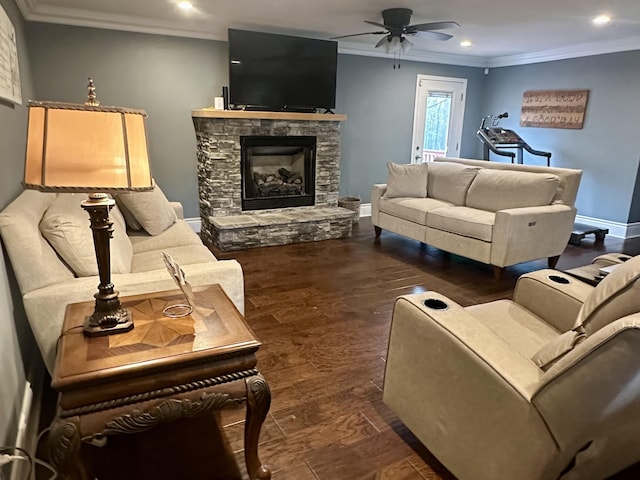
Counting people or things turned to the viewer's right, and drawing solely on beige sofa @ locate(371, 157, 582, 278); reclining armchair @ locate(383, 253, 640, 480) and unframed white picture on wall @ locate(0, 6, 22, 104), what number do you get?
1

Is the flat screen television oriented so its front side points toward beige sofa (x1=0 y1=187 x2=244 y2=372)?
no

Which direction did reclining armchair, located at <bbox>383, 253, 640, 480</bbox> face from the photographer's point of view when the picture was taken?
facing away from the viewer and to the left of the viewer

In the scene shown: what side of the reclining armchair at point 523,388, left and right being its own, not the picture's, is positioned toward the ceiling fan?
front

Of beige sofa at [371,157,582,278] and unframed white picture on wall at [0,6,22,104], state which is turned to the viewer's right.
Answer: the unframed white picture on wall

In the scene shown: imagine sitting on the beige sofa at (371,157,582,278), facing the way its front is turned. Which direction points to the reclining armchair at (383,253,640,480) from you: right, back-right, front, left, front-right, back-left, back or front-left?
front-left

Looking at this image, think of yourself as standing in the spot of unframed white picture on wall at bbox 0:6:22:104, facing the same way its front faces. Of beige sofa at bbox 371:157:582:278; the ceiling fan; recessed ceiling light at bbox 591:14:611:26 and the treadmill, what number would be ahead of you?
4

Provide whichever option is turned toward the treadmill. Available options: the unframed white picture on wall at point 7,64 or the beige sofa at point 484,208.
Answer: the unframed white picture on wall

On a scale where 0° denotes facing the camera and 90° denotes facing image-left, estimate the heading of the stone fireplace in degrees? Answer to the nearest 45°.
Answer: approximately 315°

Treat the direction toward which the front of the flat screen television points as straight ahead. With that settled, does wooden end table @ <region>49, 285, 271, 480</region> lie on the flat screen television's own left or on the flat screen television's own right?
on the flat screen television's own right

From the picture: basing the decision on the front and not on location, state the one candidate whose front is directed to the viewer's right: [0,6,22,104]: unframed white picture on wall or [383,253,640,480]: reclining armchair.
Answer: the unframed white picture on wall

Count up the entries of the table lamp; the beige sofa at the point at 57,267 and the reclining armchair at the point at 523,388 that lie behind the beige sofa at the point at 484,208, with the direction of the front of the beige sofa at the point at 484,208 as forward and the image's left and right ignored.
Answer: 0

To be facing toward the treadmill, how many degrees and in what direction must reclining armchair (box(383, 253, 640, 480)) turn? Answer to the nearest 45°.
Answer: approximately 45° to its right

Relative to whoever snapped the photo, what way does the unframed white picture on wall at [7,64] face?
facing to the right of the viewer

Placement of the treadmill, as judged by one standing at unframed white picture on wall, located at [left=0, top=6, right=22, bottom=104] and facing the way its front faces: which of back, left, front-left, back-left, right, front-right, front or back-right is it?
front

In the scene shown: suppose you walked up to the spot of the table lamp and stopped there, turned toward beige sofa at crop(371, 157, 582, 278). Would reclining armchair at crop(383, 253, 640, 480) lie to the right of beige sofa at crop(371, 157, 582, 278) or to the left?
right

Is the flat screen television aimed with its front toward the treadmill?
no

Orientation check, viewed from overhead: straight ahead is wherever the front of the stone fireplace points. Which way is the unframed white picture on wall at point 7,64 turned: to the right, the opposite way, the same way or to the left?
to the left
